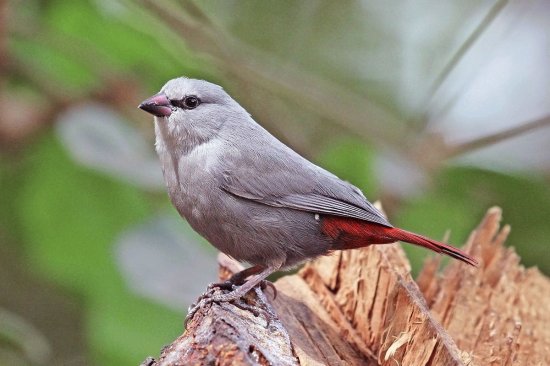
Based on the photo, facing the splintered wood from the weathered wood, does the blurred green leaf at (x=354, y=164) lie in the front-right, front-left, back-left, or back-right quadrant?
front-left

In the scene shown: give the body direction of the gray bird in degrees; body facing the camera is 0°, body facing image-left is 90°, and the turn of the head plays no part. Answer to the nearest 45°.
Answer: approximately 90°

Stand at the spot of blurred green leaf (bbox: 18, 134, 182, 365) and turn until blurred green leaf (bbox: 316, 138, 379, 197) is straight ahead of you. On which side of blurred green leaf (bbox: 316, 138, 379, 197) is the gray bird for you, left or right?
right

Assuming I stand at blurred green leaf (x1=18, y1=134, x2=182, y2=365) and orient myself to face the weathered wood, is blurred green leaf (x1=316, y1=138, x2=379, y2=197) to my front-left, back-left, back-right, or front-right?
front-left

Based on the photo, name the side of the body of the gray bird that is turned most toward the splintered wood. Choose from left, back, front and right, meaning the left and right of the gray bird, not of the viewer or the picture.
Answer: back

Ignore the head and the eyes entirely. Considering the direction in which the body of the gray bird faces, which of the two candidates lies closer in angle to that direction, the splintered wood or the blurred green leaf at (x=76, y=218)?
the blurred green leaf
